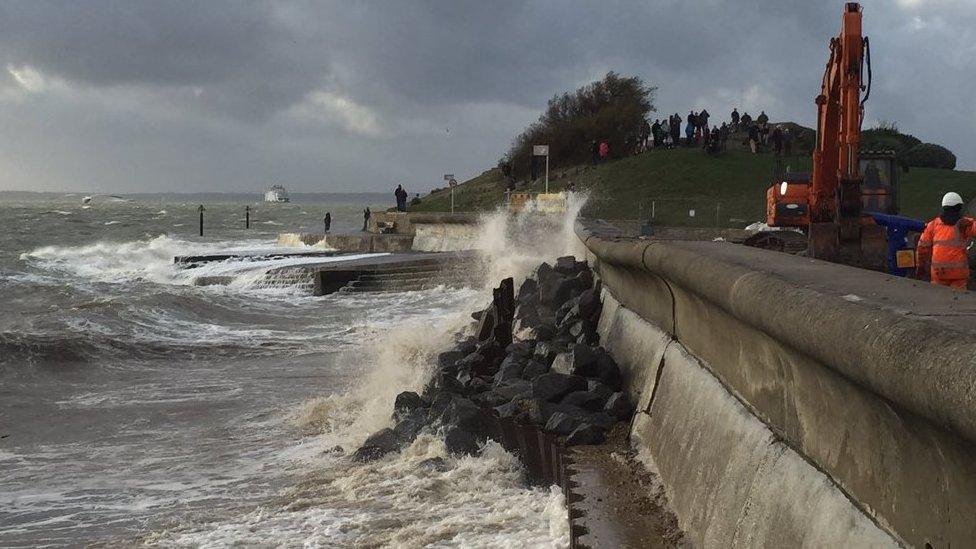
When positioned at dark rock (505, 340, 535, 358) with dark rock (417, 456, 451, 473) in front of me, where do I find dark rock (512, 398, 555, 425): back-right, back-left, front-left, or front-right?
front-left

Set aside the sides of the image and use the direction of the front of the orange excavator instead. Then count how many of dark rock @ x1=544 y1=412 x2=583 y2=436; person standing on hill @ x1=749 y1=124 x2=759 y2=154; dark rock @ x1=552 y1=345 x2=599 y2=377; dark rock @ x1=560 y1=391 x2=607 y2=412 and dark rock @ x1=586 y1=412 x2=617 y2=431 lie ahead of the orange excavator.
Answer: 4

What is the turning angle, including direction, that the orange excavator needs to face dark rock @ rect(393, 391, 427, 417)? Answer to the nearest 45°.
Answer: approximately 45° to its right

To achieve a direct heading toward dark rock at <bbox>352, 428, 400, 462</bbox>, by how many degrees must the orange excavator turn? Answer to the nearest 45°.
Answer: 0° — it already faces it

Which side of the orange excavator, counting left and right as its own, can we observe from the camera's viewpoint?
front

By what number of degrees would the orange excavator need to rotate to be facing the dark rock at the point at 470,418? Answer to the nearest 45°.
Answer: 0° — it already faces it

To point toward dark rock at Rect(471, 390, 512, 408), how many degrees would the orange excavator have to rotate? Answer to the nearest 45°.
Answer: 0° — it already faces it

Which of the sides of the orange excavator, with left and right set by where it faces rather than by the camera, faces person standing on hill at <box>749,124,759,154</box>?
back

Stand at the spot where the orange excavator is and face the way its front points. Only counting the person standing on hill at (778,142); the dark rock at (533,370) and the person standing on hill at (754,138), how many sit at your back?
2

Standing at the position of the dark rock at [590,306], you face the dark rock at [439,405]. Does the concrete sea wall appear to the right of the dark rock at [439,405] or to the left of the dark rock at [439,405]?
left

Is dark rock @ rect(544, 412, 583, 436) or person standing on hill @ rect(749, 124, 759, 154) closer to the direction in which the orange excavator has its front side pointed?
the dark rock

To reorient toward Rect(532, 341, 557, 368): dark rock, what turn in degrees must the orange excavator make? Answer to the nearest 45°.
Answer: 0° — it already faces it

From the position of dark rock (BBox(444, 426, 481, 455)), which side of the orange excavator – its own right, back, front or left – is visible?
front

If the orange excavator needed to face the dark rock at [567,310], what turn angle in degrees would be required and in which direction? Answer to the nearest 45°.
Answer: approximately 45° to its right

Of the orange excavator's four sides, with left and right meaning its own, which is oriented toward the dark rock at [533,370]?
front

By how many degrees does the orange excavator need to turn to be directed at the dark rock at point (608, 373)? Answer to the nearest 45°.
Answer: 0° — it already faces it

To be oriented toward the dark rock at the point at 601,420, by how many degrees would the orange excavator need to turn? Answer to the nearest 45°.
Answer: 0° — it already faces it

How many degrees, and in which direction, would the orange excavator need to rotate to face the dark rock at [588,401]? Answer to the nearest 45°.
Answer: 0° — it already faces it

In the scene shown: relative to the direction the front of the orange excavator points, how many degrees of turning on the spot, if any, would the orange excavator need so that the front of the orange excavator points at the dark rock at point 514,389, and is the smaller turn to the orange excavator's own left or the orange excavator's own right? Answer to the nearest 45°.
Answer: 0° — it already faces it
